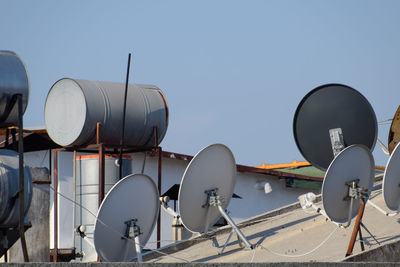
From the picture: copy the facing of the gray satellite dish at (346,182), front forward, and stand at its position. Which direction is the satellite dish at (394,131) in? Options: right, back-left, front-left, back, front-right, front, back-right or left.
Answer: front-right

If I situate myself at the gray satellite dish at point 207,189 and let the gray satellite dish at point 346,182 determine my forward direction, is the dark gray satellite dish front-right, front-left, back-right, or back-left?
front-left

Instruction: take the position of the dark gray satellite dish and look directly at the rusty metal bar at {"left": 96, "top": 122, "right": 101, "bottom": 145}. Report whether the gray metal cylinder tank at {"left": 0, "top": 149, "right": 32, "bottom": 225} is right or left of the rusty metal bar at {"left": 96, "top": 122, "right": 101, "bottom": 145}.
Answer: left

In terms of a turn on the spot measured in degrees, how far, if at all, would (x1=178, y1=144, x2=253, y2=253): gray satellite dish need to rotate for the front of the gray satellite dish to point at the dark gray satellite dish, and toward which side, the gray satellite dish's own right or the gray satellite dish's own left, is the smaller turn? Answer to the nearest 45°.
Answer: approximately 90° to the gray satellite dish's own right

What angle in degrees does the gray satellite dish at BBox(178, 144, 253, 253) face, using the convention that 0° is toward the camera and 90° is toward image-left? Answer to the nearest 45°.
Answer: approximately 135°

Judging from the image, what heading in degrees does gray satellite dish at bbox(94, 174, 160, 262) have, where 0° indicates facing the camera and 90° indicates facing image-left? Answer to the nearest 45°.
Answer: approximately 135°

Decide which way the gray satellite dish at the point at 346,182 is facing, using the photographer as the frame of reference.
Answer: facing away from the viewer and to the left of the viewer

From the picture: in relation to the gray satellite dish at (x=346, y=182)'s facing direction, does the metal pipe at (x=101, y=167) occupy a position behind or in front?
in front

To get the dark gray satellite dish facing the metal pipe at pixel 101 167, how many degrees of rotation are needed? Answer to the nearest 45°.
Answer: approximately 90° to its left

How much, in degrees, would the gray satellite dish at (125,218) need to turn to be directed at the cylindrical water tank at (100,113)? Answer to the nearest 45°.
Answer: approximately 45° to its right

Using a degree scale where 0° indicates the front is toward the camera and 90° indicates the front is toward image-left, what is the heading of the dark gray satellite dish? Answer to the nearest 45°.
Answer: approximately 180°

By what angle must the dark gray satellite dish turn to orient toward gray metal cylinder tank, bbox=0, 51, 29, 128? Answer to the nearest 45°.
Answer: approximately 135° to its left

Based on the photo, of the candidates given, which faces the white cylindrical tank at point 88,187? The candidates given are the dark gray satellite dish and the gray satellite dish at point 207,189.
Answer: the gray satellite dish

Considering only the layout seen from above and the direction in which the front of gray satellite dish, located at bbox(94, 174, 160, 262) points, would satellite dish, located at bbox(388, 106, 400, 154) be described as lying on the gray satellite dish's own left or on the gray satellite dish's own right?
on the gray satellite dish's own right

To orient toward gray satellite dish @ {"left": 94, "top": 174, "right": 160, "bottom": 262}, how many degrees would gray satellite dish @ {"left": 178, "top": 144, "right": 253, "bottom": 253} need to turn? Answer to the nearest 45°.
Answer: approximately 90° to its left

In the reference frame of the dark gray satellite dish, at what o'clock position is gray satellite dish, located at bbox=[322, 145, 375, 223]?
The gray satellite dish is roughly at 6 o'clock from the dark gray satellite dish.
